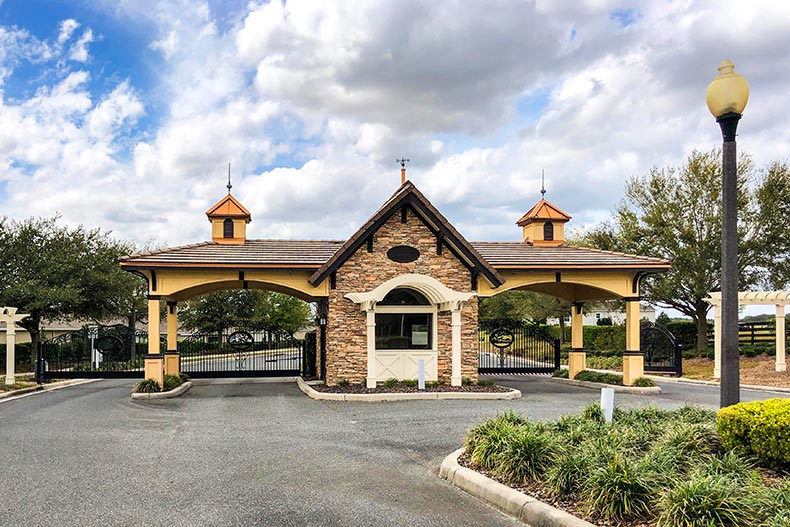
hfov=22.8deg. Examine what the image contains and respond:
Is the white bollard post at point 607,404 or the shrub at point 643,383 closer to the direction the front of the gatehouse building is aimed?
the white bollard post

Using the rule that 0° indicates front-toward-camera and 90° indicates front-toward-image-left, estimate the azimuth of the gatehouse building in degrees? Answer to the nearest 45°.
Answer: approximately 0°

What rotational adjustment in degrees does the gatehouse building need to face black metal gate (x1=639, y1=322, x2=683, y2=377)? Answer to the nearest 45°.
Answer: approximately 135° to its left

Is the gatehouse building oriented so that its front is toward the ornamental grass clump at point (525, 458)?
yes

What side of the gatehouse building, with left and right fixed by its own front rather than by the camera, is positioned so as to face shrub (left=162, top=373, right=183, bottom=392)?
right

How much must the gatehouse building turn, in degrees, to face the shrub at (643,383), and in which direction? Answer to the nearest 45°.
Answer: approximately 90° to its left
